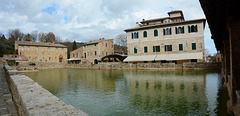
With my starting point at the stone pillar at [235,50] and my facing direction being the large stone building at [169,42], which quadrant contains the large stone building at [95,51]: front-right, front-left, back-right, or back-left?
front-left

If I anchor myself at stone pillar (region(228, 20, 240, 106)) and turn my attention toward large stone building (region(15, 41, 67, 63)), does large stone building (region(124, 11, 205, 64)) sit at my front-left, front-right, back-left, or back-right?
front-right

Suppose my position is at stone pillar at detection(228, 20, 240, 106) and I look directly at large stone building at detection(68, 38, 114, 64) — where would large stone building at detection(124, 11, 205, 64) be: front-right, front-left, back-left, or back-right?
front-right

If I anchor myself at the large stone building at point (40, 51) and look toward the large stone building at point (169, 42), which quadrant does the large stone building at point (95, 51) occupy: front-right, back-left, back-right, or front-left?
front-left

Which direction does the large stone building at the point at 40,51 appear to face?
toward the camera

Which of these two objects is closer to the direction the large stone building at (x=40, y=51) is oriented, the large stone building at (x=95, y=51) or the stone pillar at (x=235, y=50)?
the stone pillar

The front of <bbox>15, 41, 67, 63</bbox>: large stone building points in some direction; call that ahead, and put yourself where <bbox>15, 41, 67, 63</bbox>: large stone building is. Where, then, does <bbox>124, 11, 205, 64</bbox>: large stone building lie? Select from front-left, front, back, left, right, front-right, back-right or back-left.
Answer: front-left

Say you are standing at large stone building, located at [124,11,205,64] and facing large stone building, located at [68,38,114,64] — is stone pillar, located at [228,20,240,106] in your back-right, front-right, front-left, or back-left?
back-left

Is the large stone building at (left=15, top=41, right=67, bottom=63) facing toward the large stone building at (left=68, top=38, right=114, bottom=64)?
no

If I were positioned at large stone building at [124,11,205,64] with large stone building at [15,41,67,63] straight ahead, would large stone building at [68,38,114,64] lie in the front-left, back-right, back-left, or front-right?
front-right

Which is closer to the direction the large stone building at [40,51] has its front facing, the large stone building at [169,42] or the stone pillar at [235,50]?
the stone pillar

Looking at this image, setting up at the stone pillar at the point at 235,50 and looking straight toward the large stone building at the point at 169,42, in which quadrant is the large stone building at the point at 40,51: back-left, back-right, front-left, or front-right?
front-left

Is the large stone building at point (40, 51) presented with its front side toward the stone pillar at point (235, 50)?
yes
